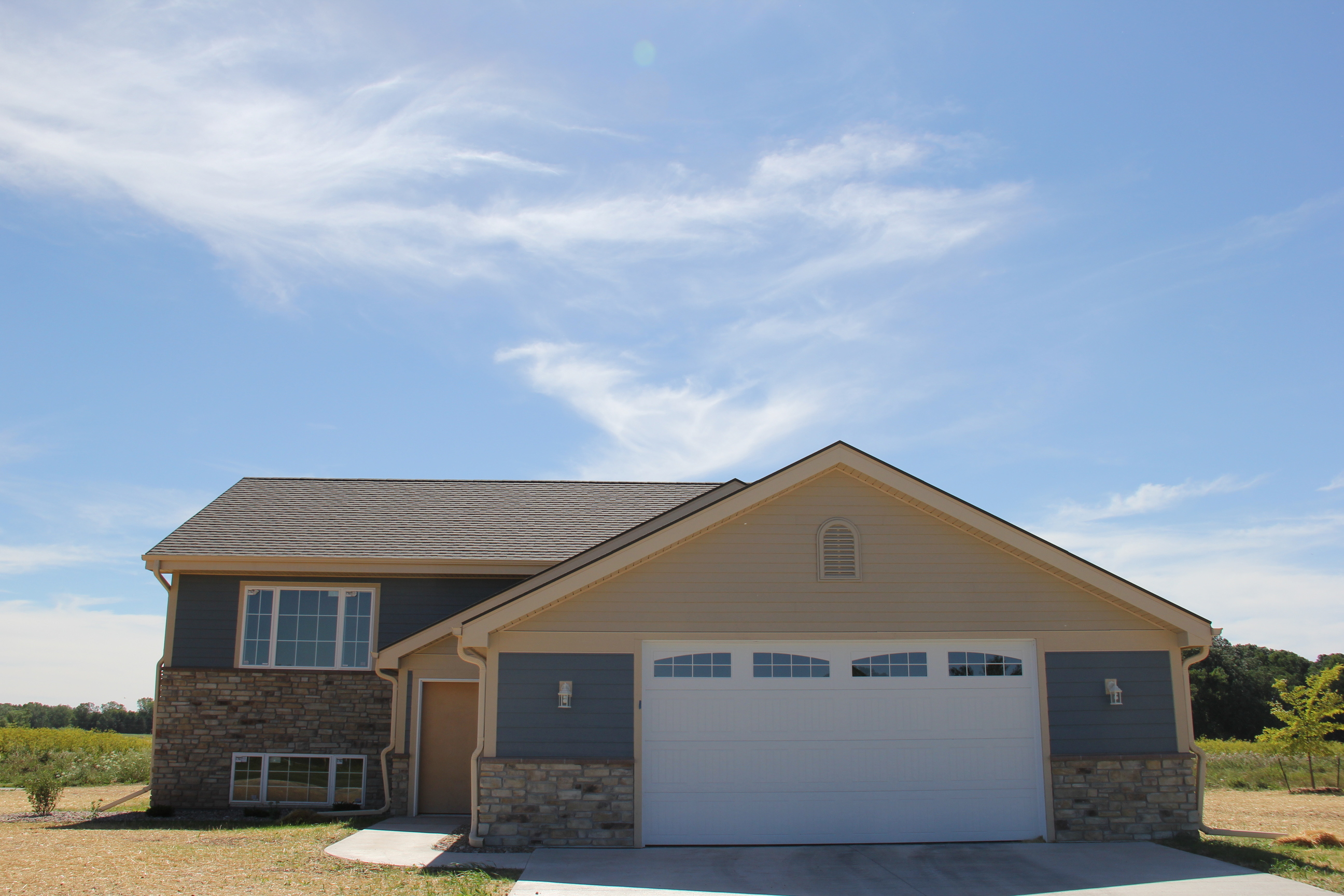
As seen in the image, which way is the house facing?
toward the camera

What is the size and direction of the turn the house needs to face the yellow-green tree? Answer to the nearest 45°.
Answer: approximately 135° to its left

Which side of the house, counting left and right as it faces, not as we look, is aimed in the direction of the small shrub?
right

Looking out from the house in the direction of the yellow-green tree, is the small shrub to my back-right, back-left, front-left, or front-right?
back-left
